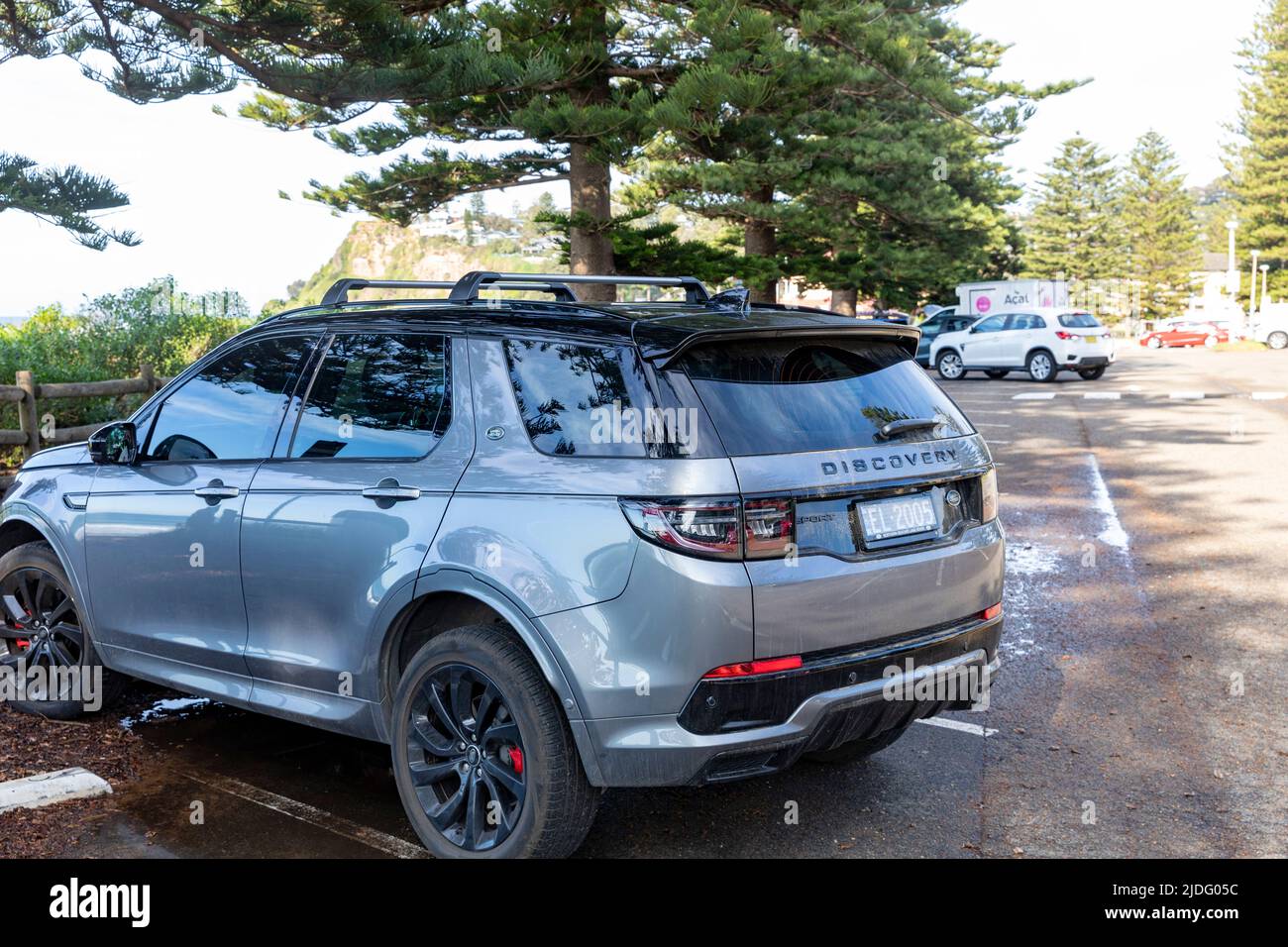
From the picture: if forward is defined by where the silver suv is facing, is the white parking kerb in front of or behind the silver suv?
in front

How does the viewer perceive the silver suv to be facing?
facing away from the viewer and to the left of the viewer

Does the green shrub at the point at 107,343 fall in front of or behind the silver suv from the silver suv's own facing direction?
in front

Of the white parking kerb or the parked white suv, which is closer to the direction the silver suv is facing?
the white parking kerb
